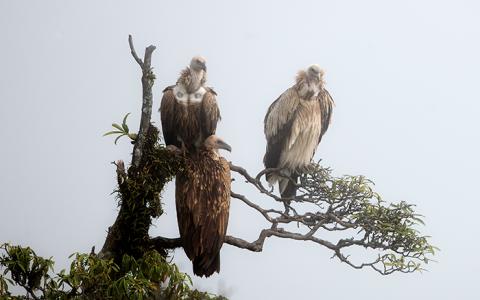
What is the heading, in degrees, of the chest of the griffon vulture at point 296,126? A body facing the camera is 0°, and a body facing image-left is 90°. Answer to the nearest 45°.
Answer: approximately 315°

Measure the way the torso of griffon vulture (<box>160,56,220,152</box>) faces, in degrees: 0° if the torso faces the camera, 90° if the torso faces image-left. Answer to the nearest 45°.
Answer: approximately 0°

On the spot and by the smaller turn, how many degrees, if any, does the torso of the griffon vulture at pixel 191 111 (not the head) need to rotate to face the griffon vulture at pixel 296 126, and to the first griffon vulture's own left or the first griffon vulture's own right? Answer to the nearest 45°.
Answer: approximately 135° to the first griffon vulture's own left

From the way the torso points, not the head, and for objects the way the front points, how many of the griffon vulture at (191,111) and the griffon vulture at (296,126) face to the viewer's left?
0
